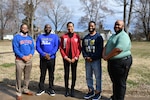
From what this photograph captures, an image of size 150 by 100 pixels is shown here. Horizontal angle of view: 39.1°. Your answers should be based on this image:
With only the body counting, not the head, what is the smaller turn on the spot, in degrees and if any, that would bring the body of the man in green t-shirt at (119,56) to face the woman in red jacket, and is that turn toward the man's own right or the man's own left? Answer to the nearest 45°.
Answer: approximately 45° to the man's own right

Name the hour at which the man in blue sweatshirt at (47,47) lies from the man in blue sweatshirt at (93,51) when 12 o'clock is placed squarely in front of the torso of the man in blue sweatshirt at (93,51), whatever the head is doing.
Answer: the man in blue sweatshirt at (47,47) is roughly at 2 o'clock from the man in blue sweatshirt at (93,51).

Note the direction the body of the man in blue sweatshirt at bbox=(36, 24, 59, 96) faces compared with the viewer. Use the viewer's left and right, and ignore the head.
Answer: facing the viewer

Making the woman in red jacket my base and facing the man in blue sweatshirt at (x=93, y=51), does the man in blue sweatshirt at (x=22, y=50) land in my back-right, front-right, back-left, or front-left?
back-right

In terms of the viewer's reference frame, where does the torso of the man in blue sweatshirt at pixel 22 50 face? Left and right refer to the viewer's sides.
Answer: facing the viewer and to the right of the viewer

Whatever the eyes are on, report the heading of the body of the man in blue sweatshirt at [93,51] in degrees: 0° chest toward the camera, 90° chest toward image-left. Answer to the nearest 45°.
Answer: approximately 45°
